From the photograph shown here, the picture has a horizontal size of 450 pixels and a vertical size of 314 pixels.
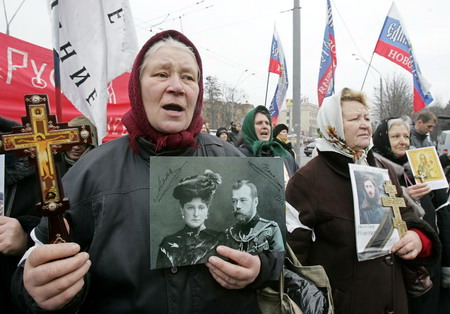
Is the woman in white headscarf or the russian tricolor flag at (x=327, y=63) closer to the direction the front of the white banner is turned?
the woman in white headscarf

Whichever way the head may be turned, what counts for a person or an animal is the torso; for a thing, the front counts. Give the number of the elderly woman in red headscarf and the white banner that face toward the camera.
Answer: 2

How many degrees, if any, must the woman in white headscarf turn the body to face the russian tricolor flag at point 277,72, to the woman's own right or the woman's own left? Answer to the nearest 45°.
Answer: approximately 135° to the woman's own left

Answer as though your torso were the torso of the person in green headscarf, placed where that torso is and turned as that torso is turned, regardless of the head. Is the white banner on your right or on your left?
on your right

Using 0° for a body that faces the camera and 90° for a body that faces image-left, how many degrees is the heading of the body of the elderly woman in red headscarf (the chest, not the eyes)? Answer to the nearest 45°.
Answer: approximately 0°

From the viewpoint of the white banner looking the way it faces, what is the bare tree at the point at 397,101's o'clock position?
The bare tree is roughly at 8 o'clock from the white banner.

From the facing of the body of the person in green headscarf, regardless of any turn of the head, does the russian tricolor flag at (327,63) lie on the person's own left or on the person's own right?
on the person's own left

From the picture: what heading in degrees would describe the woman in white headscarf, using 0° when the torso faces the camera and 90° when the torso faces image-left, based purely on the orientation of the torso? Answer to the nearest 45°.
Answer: approximately 315°
